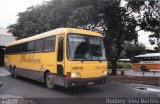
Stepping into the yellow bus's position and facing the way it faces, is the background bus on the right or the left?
on its left

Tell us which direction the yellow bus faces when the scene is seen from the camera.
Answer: facing the viewer and to the right of the viewer

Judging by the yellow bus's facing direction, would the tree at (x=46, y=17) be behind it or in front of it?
behind

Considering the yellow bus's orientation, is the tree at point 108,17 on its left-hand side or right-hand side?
on its left

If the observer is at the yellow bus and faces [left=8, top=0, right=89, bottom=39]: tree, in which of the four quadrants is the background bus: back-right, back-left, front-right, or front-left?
front-right
